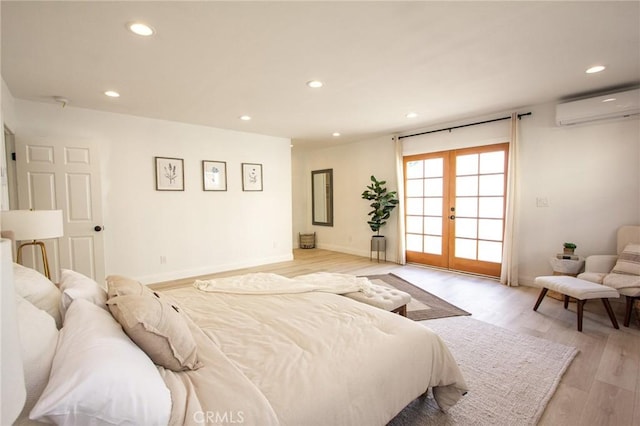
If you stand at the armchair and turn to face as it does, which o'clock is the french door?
The french door is roughly at 2 o'clock from the armchair.

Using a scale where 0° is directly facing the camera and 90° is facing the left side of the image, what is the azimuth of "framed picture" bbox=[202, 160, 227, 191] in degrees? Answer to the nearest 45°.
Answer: approximately 315°

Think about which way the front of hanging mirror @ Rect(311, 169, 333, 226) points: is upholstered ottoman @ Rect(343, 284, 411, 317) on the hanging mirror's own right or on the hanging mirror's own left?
on the hanging mirror's own left

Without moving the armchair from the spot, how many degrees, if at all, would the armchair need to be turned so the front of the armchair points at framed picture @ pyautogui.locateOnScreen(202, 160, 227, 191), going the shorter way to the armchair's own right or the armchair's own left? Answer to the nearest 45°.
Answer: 0° — it already faces it

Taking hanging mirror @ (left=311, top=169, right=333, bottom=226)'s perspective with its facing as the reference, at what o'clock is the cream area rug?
The cream area rug is roughly at 10 o'clock from the hanging mirror.

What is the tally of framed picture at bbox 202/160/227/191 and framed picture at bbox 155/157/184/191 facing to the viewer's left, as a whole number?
0

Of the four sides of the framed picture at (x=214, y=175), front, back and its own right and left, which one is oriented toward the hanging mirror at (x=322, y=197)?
left

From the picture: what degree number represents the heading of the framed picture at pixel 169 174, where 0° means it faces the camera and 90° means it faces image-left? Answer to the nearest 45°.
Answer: approximately 315°

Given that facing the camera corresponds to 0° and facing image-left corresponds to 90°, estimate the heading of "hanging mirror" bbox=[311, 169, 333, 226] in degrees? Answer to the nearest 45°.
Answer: approximately 45°

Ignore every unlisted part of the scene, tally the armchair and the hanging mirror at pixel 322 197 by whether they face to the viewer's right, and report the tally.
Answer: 0

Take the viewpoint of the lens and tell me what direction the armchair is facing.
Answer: facing the viewer and to the left of the viewer
